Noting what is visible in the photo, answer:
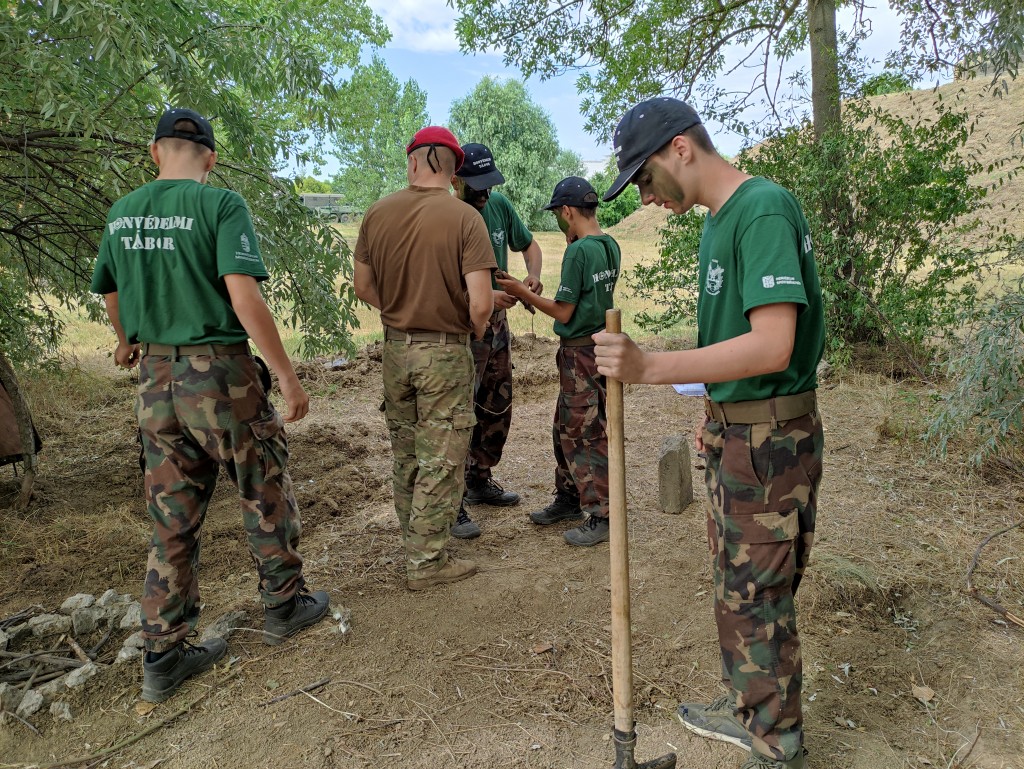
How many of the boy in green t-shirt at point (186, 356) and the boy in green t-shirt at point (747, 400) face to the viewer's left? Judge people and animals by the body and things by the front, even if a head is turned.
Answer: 1

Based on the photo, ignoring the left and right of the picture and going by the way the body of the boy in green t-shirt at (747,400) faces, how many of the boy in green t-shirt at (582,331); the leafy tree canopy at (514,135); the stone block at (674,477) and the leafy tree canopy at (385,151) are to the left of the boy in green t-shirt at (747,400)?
0

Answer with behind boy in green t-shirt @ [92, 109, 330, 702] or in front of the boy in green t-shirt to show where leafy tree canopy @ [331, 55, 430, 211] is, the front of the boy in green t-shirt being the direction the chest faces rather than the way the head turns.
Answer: in front

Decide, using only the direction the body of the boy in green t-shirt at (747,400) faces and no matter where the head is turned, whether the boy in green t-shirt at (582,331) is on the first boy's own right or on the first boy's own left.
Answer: on the first boy's own right

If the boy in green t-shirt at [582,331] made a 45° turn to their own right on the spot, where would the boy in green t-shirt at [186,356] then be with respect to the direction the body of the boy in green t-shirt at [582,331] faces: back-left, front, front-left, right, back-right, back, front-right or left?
back-left

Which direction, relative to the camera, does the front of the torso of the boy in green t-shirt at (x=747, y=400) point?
to the viewer's left

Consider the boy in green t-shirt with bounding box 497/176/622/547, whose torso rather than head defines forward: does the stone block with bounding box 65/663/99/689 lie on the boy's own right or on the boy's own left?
on the boy's own left

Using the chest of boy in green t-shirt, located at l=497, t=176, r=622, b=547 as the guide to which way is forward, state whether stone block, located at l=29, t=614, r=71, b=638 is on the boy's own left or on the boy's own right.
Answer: on the boy's own left

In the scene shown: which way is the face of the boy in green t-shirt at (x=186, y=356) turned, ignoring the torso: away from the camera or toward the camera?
away from the camera

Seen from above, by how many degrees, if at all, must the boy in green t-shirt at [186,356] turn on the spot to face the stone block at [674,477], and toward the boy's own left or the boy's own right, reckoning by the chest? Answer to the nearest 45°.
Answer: approximately 45° to the boy's own right

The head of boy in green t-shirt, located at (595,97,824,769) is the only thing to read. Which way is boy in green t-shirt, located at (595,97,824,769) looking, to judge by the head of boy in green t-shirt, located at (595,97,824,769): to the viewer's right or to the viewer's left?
to the viewer's left

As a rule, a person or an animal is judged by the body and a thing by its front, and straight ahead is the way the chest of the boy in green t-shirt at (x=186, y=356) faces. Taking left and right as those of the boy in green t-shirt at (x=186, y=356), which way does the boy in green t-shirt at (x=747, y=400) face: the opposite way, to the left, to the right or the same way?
to the left

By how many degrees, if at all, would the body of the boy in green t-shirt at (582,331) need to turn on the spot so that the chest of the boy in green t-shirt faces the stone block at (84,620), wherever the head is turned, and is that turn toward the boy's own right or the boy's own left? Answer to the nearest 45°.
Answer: approximately 90° to the boy's own left

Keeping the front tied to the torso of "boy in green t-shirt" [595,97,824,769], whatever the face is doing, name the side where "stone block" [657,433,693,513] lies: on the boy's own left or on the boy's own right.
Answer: on the boy's own right
